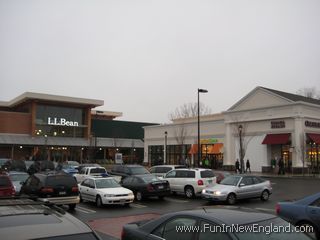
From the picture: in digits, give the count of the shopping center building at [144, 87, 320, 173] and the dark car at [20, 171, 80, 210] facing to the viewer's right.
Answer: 0

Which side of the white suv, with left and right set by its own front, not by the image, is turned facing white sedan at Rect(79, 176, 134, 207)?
left

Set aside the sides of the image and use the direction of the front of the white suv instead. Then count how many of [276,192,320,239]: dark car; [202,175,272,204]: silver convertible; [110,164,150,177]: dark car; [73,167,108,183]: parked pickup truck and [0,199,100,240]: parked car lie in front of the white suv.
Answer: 2

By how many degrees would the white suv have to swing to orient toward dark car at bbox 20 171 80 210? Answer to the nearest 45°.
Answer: approximately 90° to its left

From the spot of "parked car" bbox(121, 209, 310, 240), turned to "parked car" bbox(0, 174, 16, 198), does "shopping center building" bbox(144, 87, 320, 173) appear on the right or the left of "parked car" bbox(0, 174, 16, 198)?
right

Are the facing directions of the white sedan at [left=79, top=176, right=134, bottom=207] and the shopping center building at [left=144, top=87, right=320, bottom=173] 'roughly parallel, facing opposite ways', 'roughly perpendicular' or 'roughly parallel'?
roughly perpendicular
